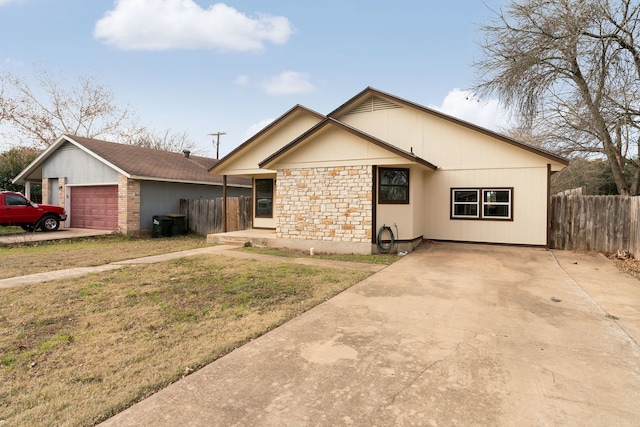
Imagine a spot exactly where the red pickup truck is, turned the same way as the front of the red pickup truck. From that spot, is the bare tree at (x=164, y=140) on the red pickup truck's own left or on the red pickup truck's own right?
on the red pickup truck's own left

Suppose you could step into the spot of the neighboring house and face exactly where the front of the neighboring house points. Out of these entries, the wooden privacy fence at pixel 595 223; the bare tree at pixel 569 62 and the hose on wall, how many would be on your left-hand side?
3

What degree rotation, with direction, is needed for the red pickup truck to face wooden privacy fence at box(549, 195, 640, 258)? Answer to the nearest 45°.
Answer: approximately 45° to its right

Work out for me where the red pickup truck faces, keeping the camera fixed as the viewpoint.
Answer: facing to the right of the viewer

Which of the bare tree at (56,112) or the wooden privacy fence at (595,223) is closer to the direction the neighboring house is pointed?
the wooden privacy fence

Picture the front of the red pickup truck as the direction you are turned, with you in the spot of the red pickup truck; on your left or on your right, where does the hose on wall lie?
on your right

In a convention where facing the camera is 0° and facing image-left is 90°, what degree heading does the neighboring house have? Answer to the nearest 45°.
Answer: approximately 45°

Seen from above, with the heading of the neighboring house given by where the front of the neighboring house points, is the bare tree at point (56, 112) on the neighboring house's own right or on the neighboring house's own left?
on the neighboring house's own right

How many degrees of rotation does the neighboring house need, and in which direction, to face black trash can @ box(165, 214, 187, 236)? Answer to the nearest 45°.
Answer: approximately 90° to its left

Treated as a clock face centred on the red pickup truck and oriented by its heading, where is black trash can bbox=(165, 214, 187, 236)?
The black trash can is roughly at 1 o'clock from the red pickup truck.

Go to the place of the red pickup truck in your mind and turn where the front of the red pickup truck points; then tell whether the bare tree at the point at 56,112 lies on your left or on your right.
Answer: on your left
